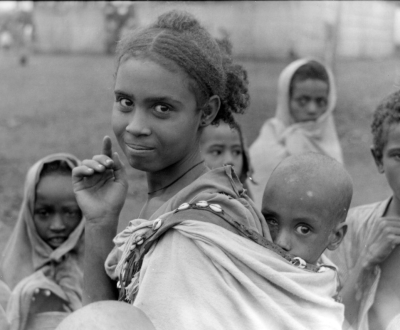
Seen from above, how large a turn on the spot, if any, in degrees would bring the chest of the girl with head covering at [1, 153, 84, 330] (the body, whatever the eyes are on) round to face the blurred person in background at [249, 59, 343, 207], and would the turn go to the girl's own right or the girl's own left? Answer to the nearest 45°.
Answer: approximately 135° to the girl's own left

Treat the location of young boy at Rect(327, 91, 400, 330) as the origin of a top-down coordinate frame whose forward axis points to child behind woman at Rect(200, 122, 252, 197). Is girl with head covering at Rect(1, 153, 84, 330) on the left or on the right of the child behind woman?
left

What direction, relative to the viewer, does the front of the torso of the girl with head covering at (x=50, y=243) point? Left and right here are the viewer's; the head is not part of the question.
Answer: facing the viewer

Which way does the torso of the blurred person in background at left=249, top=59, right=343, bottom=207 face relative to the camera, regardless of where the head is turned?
toward the camera

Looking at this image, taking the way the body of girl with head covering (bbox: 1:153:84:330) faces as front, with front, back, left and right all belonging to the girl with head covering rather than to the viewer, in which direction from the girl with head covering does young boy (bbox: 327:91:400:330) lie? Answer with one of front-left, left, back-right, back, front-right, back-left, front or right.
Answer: front-left

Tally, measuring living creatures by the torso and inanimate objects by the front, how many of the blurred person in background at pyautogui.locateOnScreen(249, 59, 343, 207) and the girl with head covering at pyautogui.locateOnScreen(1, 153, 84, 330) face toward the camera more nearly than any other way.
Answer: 2

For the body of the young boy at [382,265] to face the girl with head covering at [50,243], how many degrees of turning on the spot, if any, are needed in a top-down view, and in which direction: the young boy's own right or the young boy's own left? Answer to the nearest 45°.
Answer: approximately 90° to the young boy's own right

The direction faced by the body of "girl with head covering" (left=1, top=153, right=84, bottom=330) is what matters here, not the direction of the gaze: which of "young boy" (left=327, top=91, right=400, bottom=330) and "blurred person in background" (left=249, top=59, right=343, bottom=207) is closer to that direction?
the young boy

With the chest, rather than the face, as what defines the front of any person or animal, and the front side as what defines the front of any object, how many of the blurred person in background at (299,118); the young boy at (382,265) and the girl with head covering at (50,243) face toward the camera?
3

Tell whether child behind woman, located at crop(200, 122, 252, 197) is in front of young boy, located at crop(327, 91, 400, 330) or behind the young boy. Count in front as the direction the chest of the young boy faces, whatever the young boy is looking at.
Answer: behind

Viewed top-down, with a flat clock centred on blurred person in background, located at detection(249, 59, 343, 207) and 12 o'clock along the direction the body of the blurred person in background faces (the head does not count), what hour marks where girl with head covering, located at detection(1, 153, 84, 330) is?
The girl with head covering is roughly at 1 o'clock from the blurred person in background.
